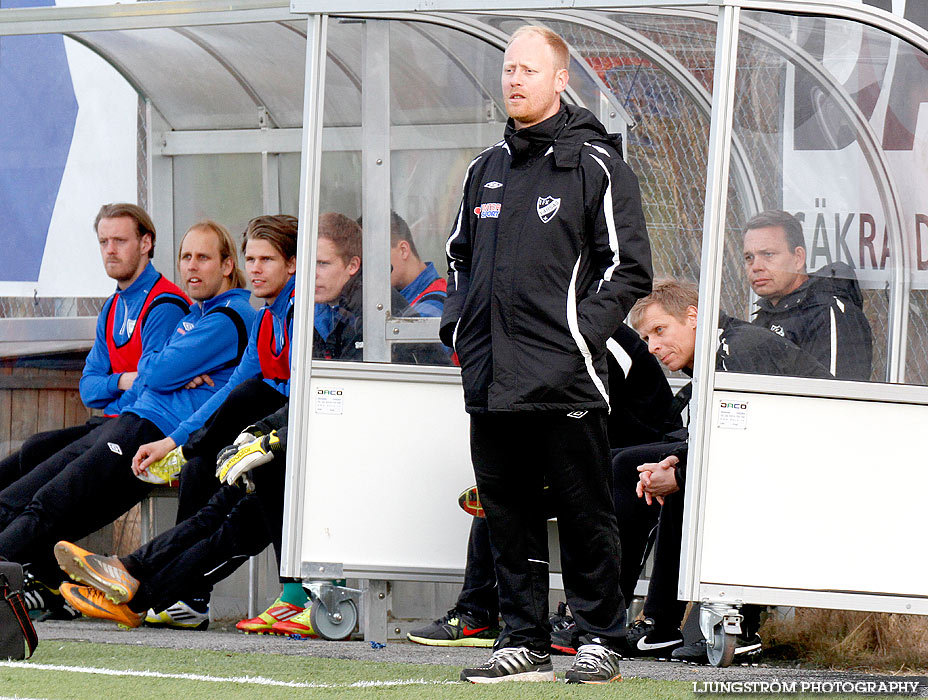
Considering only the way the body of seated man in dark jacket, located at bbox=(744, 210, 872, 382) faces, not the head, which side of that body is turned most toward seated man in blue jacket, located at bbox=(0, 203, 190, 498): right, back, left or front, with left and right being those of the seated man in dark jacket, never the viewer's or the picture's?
right

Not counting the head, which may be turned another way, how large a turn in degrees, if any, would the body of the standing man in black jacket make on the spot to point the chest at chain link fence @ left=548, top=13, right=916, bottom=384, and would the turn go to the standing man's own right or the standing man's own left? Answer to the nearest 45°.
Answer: approximately 135° to the standing man's own right

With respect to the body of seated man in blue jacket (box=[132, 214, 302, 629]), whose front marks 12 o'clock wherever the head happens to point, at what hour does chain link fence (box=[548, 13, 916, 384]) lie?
The chain link fence is roughly at 8 o'clock from the seated man in blue jacket.

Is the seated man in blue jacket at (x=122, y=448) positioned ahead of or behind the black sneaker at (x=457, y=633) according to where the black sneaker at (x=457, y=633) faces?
ahead

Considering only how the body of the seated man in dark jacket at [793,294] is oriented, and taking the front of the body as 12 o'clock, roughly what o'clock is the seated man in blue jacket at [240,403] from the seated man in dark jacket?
The seated man in blue jacket is roughly at 2 o'clock from the seated man in dark jacket.

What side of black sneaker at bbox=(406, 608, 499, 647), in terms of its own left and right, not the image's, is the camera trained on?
left

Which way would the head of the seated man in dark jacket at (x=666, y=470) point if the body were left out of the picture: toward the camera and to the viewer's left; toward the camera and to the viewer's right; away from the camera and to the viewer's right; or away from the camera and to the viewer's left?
toward the camera and to the viewer's left

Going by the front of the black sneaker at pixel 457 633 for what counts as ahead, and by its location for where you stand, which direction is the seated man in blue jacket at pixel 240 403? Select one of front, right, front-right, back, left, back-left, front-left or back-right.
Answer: front-right

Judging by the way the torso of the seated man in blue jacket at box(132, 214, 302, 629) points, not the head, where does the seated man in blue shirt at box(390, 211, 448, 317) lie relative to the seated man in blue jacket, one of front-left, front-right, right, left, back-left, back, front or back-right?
left
